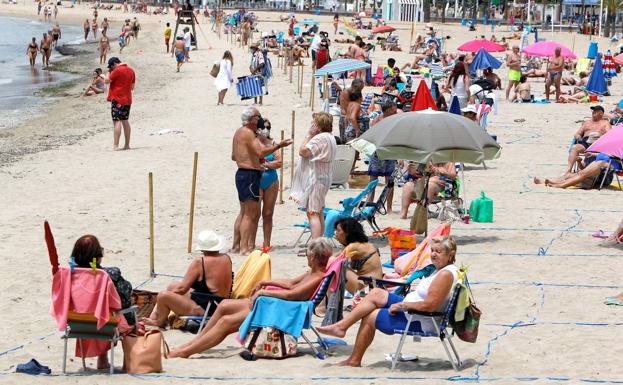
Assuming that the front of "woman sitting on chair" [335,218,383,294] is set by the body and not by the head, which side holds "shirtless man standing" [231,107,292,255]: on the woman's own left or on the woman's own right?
on the woman's own right

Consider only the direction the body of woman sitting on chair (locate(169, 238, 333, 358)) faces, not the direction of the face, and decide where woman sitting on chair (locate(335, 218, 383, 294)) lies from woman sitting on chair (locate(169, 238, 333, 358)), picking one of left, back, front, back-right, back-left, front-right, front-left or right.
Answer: back-right

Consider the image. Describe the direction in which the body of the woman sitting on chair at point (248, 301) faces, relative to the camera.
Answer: to the viewer's left

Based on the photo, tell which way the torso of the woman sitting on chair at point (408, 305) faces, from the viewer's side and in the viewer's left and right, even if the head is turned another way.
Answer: facing to the left of the viewer

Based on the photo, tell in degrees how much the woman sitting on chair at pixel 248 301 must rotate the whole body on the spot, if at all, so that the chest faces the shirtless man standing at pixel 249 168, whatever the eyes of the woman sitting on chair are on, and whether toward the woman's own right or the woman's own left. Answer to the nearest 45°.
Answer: approximately 90° to the woman's own right

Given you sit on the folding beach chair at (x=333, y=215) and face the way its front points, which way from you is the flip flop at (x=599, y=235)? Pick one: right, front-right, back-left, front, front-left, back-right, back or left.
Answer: back

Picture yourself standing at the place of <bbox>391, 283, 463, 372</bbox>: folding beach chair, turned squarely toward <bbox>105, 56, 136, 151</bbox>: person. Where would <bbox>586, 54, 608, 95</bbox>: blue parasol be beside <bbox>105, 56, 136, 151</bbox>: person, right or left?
right
